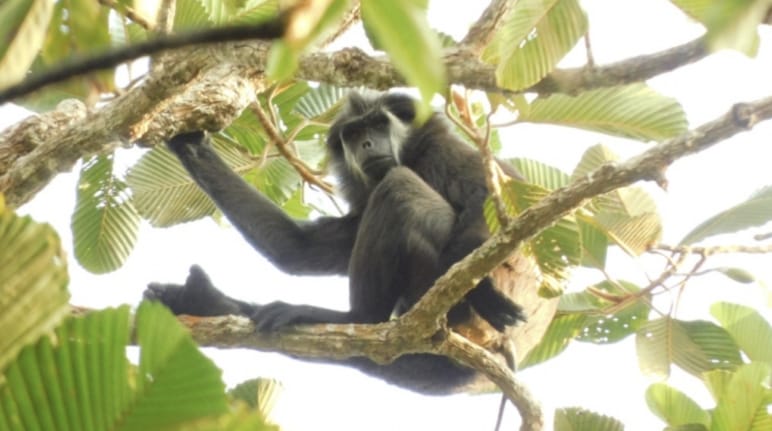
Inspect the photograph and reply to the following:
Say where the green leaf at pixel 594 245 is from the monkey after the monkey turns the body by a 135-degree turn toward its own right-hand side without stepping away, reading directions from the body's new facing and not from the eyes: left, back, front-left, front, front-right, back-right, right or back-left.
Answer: right

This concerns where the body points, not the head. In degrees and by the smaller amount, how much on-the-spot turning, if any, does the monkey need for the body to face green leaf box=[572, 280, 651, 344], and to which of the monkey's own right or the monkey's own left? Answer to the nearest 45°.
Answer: approximately 135° to the monkey's own left

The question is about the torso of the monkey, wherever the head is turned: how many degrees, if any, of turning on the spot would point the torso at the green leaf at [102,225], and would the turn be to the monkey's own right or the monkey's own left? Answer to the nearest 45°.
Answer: approximately 45° to the monkey's own right

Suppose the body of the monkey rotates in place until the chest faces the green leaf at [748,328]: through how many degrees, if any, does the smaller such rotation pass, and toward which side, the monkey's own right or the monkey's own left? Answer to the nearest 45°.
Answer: approximately 135° to the monkey's own left

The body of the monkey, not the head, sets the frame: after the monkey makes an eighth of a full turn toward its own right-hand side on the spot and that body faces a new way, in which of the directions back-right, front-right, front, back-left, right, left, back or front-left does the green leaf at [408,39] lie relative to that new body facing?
left

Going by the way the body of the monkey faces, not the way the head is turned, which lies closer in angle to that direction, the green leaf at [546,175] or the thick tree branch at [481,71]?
the thick tree branch

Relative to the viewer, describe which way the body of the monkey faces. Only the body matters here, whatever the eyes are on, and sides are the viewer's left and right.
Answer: facing the viewer and to the left of the viewer
